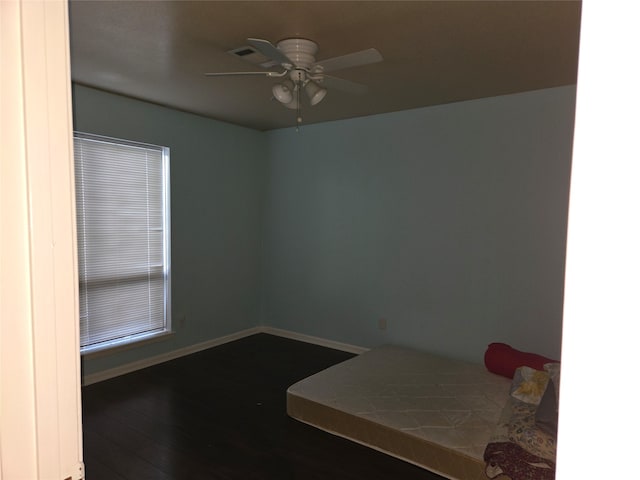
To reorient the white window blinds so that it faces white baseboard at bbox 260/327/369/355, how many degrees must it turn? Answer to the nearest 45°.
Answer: approximately 45° to its left

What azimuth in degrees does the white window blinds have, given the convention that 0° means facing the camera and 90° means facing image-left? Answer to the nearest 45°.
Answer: approximately 315°

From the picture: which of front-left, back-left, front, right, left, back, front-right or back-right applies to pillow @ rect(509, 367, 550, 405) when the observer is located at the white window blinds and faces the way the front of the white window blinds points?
front

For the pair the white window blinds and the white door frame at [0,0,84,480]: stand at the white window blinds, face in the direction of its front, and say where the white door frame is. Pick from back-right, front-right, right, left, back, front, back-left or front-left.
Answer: front-right

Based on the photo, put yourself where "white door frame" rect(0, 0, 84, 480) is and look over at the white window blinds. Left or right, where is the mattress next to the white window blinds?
right

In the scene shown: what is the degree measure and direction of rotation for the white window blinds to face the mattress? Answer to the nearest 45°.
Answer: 0° — it already faces it

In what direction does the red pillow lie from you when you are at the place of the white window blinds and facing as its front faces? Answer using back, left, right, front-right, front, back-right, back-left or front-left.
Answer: front

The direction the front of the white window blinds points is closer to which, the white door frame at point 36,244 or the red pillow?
the red pillow
